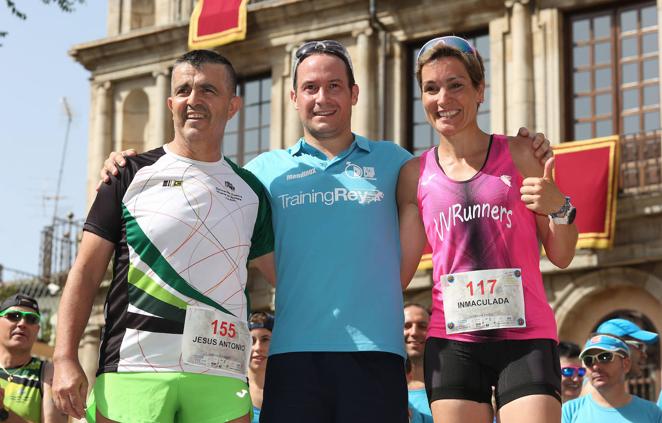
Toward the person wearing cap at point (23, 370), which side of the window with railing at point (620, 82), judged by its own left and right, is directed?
front

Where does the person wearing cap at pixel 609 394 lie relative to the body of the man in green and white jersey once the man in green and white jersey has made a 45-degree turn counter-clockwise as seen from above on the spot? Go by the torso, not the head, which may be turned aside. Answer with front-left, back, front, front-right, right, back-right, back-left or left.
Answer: front-left

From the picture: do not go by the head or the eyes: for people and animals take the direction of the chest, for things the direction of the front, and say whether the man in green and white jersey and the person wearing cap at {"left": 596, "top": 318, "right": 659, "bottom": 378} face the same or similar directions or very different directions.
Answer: same or similar directions

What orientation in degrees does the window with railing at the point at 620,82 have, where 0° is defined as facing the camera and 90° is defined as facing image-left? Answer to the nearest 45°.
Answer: approximately 45°

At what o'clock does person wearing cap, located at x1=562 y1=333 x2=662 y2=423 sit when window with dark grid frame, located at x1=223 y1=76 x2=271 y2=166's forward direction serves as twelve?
The person wearing cap is roughly at 10 o'clock from the window with dark grid frame.

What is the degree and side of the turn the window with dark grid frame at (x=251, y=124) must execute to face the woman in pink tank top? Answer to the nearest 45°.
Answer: approximately 45° to its left

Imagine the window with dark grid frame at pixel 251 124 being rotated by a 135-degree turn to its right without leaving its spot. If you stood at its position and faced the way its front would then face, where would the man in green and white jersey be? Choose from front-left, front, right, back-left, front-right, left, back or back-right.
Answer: back

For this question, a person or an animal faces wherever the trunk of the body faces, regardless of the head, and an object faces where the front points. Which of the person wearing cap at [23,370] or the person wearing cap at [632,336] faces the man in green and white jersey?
the person wearing cap at [23,370]

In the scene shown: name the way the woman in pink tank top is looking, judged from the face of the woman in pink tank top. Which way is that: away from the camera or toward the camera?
toward the camera

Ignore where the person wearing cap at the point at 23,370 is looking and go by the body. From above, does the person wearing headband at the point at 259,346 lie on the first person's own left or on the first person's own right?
on the first person's own left

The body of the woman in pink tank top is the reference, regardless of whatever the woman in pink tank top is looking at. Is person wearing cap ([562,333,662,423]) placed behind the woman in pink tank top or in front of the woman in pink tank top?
behind

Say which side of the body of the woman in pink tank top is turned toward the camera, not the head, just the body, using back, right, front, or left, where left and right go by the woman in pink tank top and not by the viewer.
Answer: front

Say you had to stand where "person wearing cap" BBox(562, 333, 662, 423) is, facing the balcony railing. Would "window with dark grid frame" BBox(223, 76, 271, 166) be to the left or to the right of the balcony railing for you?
left

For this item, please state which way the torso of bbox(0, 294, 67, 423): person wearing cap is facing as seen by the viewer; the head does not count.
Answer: toward the camera

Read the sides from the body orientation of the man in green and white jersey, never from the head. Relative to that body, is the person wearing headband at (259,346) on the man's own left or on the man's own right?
on the man's own left

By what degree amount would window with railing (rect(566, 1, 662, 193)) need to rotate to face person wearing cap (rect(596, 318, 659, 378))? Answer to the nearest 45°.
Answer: approximately 45° to its left
